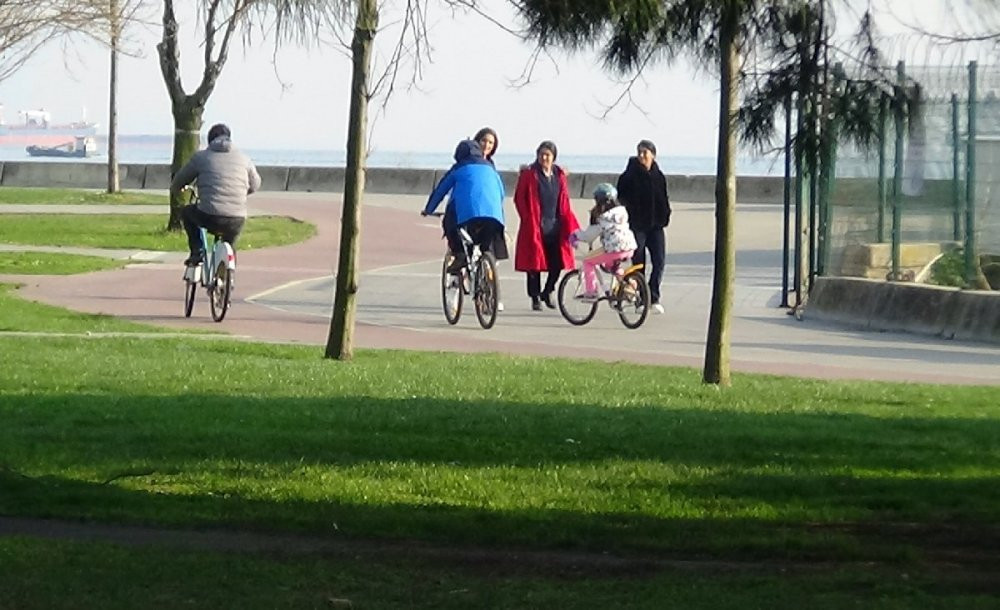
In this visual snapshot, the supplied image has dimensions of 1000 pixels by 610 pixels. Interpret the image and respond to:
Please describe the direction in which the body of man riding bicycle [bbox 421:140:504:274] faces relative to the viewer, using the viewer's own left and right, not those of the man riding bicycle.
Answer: facing away from the viewer and to the left of the viewer

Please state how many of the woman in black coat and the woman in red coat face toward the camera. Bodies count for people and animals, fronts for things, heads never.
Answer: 2

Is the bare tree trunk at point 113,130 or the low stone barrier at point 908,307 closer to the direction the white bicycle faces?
the bare tree trunk

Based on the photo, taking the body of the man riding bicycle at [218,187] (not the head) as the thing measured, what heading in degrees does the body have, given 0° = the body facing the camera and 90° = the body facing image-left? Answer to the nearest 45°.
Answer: approximately 135°

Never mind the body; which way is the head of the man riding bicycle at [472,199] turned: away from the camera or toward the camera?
away from the camera

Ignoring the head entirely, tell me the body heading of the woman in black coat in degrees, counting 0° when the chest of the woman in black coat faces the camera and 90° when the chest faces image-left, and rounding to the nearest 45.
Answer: approximately 0°

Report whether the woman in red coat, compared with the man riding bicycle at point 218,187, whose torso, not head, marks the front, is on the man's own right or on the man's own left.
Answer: on the man's own right

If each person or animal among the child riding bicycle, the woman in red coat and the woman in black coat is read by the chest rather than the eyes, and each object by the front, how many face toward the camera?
2

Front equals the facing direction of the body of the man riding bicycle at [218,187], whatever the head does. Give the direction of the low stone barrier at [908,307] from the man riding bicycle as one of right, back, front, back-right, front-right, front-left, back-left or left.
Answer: back-right

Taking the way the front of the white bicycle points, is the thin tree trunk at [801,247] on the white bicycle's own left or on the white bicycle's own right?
on the white bicycle's own right
